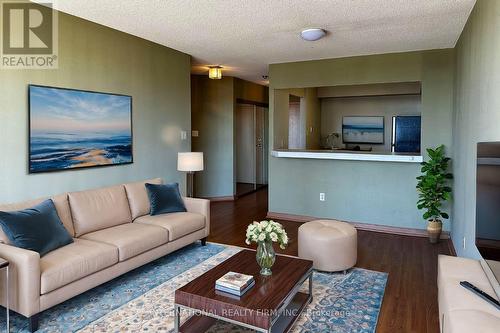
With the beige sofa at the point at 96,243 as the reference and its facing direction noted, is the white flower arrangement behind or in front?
in front

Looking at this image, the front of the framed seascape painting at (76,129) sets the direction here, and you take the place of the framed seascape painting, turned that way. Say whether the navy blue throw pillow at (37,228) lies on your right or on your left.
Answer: on your right

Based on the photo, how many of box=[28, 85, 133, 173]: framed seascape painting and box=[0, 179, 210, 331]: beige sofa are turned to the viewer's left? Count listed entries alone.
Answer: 0

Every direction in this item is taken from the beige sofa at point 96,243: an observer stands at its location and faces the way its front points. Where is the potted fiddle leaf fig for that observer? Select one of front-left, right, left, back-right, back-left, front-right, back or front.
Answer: front-left

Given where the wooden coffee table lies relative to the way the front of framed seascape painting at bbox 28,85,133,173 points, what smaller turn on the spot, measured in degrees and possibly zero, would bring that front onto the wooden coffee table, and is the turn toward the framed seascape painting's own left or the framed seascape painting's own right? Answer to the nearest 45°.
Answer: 0° — it already faces it

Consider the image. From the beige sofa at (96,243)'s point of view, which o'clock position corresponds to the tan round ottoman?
The tan round ottoman is roughly at 11 o'clock from the beige sofa.

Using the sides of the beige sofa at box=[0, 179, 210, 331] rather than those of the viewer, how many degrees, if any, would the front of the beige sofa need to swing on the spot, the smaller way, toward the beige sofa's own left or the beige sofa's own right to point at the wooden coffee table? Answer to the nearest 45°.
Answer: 0° — it already faces it

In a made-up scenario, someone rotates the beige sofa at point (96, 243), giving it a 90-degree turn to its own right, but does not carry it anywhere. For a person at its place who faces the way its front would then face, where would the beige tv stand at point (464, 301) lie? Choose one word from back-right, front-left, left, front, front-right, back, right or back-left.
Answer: left

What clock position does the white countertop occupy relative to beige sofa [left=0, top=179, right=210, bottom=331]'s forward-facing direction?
The white countertop is roughly at 10 o'clock from the beige sofa.

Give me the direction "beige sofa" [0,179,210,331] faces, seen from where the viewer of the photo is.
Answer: facing the viewer and to the right of the viewer

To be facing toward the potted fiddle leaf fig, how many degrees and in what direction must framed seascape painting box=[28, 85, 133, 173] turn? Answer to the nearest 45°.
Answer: approximately 45° to its left

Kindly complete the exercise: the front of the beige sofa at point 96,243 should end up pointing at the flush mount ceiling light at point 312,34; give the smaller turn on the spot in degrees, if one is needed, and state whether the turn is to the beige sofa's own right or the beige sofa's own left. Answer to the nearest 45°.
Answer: approximately 45° to the beige sofa's own left

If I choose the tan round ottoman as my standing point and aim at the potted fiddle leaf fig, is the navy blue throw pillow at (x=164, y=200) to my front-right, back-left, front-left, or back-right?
back-left

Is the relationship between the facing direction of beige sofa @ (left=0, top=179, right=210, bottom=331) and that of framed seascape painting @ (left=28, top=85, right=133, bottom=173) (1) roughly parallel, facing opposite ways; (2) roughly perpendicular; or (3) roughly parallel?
roughly parallel
